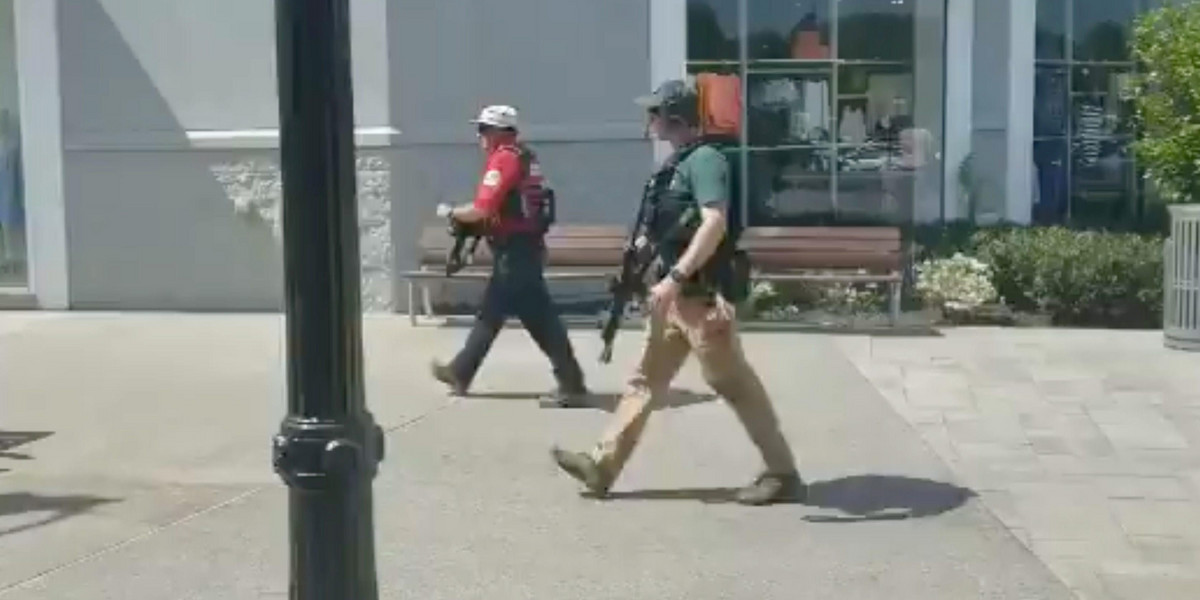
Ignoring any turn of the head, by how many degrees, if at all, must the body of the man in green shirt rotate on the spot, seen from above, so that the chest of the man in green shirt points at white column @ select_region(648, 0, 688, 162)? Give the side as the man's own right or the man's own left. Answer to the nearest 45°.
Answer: approximately 90° to the man's own right

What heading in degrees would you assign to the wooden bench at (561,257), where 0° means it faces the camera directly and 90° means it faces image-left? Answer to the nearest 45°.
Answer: approximately 0°

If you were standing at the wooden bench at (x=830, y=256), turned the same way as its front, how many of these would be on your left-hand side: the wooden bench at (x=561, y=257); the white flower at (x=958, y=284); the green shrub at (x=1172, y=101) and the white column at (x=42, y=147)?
2

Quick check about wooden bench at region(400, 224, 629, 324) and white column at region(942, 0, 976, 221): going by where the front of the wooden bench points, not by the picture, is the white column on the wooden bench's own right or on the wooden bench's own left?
on the wooden bench's own left

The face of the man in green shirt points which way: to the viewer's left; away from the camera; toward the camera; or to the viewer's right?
to the viewer's left

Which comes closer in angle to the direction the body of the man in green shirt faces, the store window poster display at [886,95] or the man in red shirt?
the man in red shirt

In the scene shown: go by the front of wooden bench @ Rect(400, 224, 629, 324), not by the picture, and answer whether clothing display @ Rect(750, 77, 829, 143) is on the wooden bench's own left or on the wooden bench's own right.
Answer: on the wooden bench's own left

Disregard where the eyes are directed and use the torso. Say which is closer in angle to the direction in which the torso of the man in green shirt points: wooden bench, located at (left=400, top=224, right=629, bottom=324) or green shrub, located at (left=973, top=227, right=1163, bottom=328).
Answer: the wooden bench

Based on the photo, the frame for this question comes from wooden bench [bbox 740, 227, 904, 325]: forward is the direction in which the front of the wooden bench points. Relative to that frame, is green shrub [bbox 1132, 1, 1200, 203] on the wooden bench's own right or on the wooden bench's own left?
on the wooden bench's own left

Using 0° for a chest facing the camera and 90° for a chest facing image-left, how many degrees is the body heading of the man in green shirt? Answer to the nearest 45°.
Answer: approximately 90°

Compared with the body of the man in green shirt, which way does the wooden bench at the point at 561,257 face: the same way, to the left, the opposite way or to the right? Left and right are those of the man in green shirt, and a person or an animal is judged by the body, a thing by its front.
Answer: to the left

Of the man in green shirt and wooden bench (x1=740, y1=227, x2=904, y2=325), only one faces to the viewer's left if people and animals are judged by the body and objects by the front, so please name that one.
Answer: the man in green shirt

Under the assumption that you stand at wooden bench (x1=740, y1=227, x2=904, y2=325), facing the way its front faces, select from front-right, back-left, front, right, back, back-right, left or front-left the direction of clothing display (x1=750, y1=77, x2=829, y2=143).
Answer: back

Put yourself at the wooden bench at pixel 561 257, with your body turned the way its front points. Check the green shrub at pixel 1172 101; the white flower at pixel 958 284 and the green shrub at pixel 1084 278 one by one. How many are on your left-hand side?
3

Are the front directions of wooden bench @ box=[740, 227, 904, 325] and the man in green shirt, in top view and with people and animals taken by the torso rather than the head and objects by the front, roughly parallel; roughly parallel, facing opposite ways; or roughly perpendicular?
roughly perpendicular

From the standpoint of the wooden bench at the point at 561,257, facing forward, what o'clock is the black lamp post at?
The black lamp post is roughly at 12 o'clock from the wooden bench.
